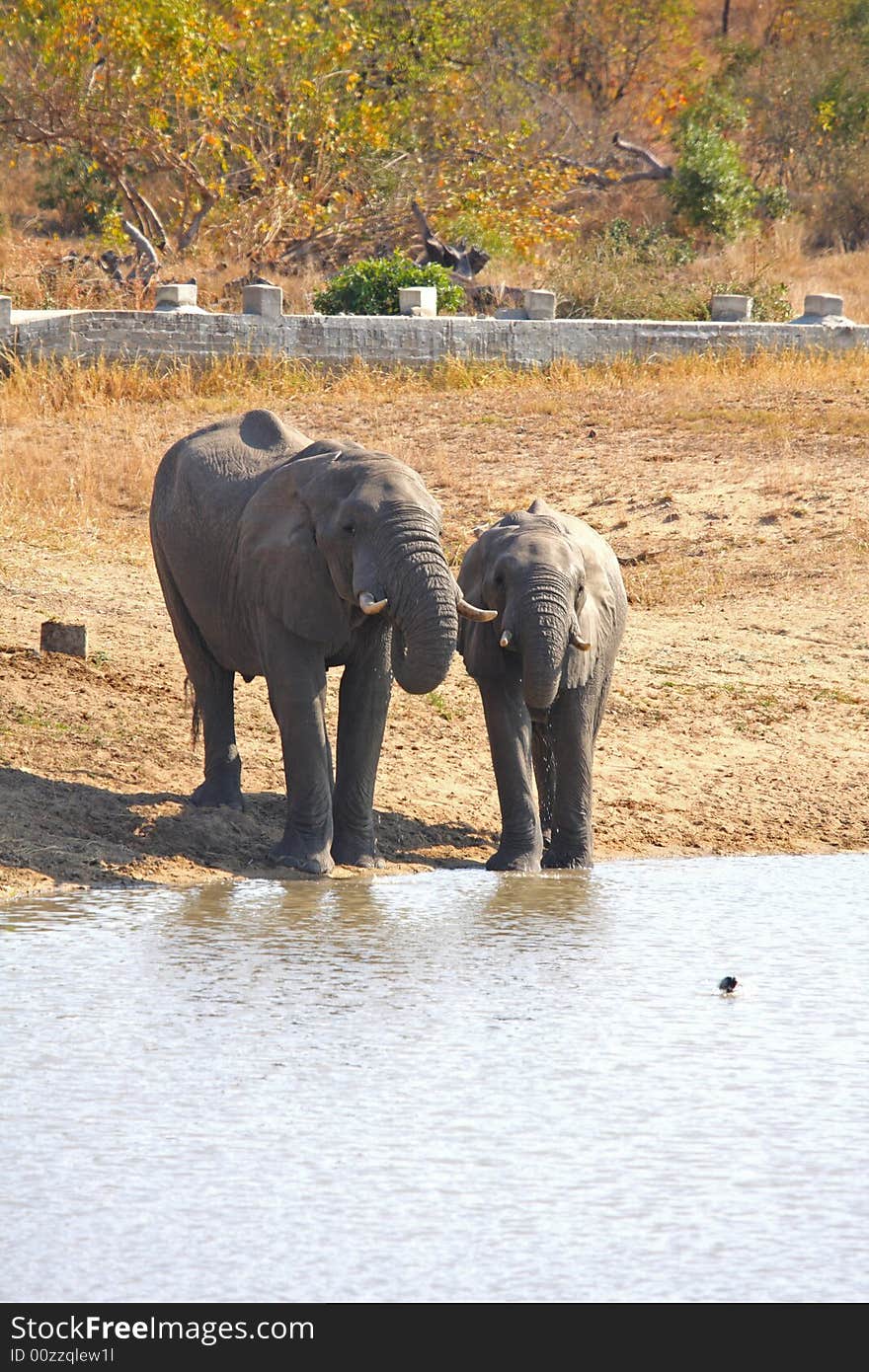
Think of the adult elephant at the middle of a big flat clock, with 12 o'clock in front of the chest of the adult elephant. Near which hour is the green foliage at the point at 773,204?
The green foliage is roughly at 8 o'clock from the adult elephant.

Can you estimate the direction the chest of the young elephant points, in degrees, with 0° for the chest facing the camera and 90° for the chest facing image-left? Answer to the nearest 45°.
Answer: approximately 0°

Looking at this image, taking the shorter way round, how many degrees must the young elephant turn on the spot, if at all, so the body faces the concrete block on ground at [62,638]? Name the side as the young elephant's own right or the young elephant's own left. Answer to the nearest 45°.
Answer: approximately 135° to the young elephant's own right

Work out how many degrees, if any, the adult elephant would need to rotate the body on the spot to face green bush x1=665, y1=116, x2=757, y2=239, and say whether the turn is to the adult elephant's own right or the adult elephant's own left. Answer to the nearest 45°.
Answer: approximately 135° to the adult elephant's own left

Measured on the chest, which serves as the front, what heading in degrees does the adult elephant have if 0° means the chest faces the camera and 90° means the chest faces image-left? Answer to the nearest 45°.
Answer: approximately 315°

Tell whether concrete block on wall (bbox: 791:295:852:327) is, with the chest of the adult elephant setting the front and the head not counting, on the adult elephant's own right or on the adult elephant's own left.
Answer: on the adult elephant's own left

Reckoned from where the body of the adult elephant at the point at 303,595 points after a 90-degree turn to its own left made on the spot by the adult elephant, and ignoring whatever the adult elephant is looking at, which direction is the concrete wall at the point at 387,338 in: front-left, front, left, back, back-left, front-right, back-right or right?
front-left

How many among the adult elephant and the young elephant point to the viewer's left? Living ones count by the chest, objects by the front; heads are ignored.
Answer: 0
